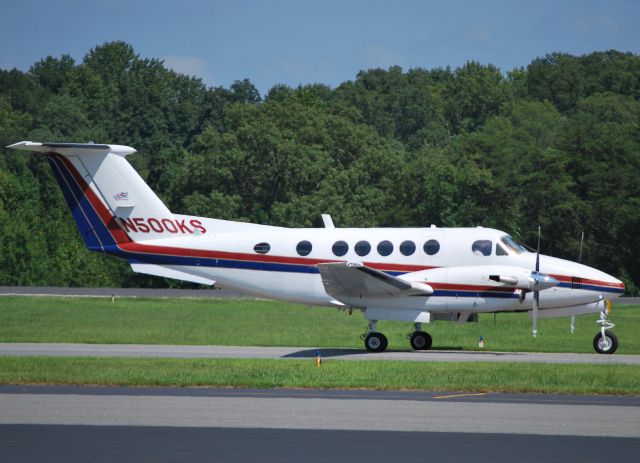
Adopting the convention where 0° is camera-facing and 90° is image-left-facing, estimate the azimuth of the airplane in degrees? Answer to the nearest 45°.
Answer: approximately 270°
